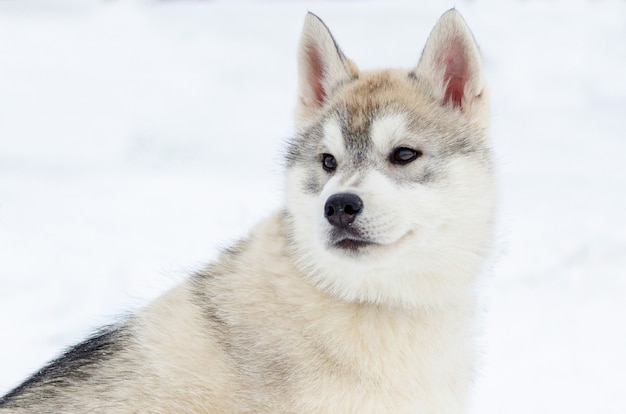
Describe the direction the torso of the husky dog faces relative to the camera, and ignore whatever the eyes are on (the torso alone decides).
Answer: to the viewer's right
